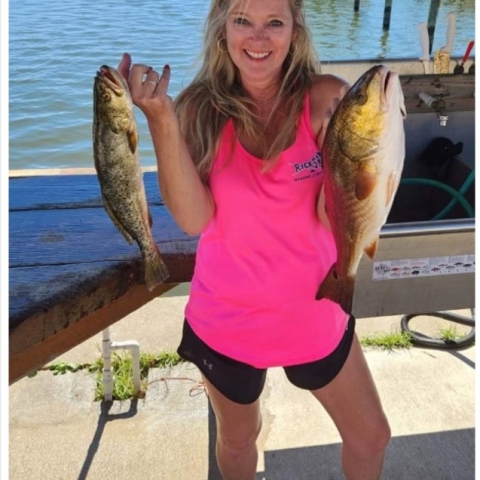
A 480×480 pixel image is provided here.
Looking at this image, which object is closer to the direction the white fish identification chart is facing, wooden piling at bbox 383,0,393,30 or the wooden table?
the wooden table

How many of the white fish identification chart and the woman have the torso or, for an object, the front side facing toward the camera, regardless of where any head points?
2

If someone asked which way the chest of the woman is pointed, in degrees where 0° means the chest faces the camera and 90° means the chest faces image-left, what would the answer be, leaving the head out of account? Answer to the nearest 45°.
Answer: approximately 0°

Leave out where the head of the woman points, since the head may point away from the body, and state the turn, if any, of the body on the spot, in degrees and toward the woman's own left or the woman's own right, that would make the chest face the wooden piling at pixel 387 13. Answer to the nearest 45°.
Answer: approximately 180°

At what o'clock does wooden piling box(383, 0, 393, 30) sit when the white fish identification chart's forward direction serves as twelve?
The wooden piling is roughly at 6 o'clock from the white fish identification chart.

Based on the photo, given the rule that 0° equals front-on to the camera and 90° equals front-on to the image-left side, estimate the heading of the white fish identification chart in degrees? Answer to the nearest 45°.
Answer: approximately 0°
